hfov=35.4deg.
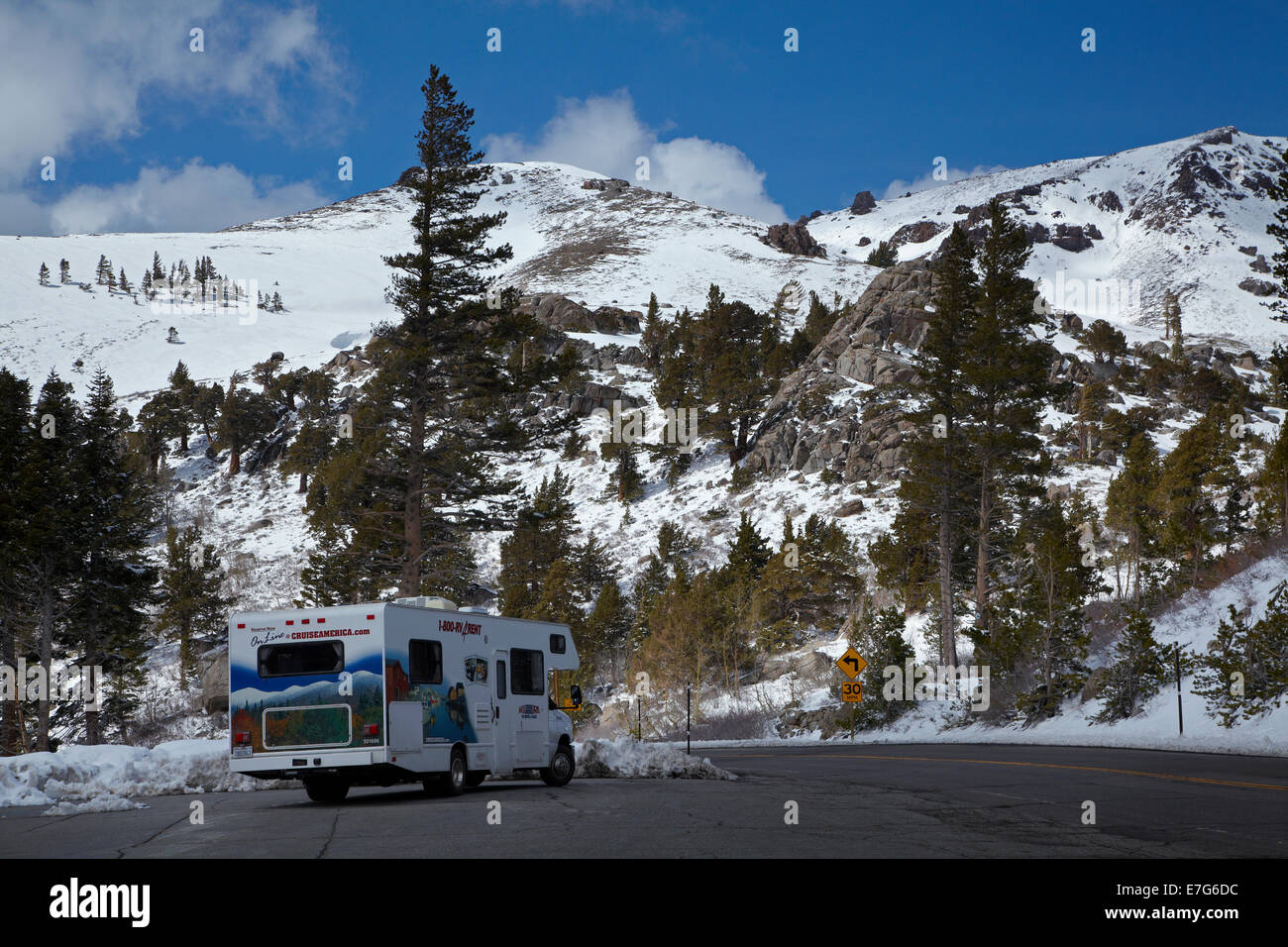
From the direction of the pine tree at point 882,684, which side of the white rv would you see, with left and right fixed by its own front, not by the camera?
front

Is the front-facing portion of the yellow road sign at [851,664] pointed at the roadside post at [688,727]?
no

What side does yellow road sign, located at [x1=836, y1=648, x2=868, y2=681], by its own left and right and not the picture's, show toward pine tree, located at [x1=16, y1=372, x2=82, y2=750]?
right

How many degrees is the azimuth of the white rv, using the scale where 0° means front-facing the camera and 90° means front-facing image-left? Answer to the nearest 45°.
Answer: approximately 225°

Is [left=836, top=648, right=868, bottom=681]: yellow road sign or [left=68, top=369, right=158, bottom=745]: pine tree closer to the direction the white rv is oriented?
the yellow road sign

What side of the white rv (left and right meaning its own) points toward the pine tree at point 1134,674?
front

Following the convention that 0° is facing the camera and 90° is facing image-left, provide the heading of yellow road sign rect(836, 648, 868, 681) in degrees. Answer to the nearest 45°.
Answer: approximately 0°

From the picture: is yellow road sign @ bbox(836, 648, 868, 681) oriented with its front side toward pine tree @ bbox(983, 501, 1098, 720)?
no

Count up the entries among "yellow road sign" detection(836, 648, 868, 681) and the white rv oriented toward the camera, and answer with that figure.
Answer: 1

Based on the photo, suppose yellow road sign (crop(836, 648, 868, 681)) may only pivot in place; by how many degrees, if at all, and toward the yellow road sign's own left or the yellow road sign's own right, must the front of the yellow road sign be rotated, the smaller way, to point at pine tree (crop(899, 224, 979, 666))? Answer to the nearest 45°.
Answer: approximately 180°

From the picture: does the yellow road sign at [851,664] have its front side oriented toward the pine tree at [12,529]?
no

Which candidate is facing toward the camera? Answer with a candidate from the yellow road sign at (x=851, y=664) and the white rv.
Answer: the yellow road sign

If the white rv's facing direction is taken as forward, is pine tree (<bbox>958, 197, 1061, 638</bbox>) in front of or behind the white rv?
in front
